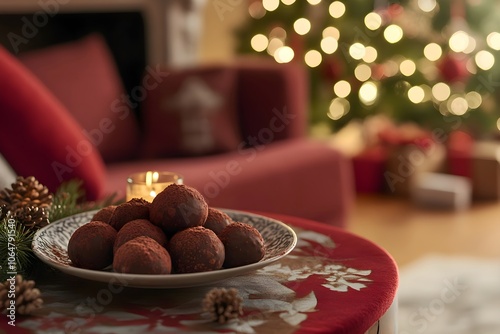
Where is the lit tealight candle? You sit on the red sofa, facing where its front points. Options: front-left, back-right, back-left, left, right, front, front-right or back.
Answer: front-right

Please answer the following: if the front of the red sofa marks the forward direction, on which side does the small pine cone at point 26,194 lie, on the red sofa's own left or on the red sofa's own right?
on the red sofa's own right

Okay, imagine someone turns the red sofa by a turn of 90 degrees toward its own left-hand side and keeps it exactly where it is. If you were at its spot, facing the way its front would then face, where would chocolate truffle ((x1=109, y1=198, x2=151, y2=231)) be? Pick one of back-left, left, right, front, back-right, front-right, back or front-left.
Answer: back-right

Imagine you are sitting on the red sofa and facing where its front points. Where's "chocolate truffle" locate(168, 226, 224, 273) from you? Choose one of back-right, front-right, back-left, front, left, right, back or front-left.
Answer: front-right

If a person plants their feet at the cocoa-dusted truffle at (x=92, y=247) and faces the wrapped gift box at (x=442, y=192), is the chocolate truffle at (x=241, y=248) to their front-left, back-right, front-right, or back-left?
front-right

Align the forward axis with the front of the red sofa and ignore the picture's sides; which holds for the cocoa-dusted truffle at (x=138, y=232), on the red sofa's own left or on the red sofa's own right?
on the red sofa's own right

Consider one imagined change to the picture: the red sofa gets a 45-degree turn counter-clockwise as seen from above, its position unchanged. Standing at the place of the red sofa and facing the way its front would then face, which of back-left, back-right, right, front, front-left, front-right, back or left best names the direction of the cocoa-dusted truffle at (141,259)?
right

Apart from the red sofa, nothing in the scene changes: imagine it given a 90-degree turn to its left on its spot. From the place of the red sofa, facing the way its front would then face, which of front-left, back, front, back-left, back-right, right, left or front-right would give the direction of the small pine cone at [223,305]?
back-right

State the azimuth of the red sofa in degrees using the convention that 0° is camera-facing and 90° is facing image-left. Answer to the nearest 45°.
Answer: approximately 315°

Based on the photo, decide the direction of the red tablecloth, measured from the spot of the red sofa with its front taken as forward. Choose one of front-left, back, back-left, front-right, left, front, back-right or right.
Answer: front-right

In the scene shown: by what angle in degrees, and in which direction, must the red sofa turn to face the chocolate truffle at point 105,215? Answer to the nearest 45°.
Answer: approximately 45° to its right

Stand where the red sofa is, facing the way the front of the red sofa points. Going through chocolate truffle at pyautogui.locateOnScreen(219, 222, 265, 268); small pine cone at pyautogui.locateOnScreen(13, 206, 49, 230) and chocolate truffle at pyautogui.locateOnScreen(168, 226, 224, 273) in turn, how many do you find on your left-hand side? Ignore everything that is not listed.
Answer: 0

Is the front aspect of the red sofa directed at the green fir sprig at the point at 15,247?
no

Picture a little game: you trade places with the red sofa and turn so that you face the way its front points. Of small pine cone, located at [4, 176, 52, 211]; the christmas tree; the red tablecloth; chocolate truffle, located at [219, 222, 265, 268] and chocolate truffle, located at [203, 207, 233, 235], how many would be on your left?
1

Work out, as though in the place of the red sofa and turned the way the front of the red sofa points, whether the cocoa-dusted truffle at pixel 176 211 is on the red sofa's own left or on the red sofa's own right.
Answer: on the red sofa's own right

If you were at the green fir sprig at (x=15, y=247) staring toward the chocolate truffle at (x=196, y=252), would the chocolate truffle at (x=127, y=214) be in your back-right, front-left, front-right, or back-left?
front-left

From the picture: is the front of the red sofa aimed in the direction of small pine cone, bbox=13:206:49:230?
no
